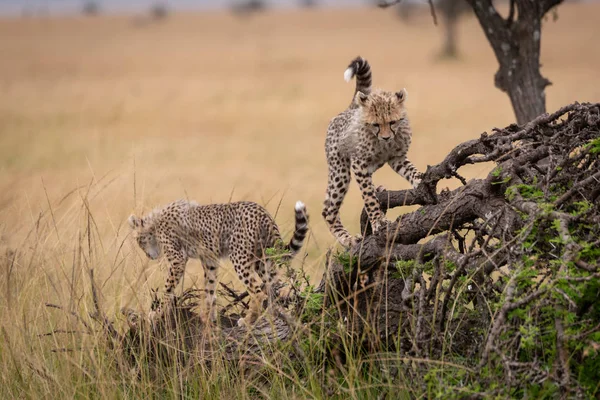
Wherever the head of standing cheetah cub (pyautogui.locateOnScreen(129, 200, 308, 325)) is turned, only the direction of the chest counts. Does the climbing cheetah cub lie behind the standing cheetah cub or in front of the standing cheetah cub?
behind

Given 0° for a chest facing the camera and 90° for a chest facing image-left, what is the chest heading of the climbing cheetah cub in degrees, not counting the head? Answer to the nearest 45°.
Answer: approximately 315°

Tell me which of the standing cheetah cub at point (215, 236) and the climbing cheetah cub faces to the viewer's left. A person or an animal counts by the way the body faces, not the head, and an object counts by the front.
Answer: the standing cheetah cub

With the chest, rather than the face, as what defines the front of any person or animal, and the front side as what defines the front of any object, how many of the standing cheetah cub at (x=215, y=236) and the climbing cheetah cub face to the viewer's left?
1

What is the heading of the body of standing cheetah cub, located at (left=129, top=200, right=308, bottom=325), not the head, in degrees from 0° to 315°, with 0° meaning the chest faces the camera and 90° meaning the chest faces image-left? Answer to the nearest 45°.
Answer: approximately 90°
